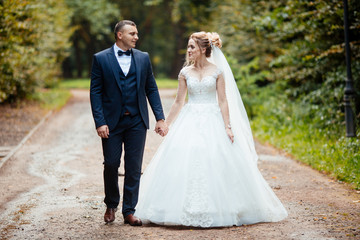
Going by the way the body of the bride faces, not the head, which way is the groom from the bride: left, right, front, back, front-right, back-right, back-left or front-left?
right

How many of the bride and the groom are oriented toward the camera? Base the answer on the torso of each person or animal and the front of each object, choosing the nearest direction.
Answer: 2

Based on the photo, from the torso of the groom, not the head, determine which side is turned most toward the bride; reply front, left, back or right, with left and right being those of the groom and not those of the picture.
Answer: left

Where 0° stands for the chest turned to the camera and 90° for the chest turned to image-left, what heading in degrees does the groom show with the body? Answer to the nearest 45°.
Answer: approximately 0°
